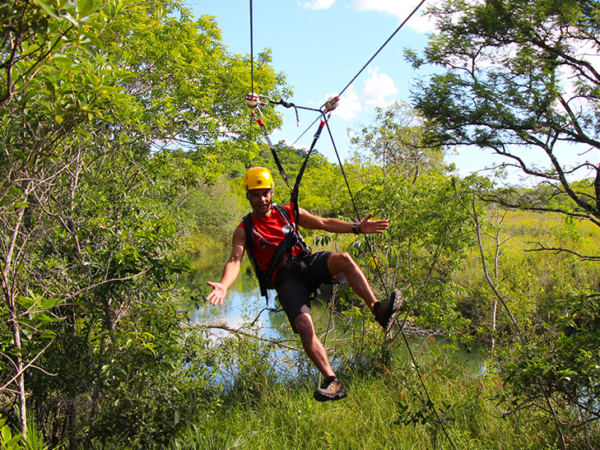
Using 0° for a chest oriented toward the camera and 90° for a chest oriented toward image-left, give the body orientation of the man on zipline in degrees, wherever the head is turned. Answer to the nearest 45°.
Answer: approximately 0°

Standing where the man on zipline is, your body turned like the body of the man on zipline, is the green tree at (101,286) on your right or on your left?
on your right
